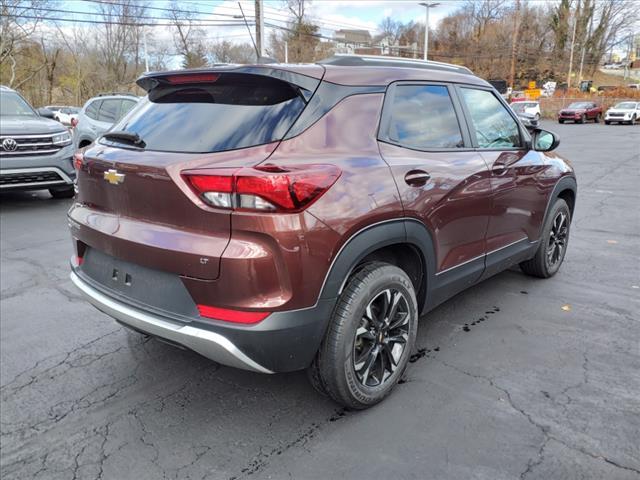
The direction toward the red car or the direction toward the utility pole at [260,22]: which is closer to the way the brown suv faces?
the red car

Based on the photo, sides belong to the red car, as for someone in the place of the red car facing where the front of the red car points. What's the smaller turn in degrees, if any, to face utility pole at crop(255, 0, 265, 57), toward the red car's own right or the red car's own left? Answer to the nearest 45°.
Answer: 0° — it already faces it

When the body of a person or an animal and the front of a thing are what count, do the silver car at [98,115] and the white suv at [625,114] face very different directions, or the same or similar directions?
very different directions

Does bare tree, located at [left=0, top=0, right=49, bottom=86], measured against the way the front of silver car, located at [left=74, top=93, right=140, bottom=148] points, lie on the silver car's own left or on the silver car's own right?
on the silver car's own left

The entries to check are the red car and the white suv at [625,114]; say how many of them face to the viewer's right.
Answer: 0

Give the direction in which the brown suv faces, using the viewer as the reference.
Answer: facing away from the viewer and to the right of the viewer

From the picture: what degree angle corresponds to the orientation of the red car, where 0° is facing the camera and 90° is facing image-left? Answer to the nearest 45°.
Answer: approximately 45°

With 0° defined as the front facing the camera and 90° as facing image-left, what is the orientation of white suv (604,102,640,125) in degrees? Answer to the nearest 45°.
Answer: approximately 45°

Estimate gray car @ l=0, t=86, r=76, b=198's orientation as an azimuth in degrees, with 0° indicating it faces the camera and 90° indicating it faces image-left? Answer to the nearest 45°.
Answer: approximately 315°

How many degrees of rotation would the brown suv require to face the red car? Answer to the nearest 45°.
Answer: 0° — it already faces it

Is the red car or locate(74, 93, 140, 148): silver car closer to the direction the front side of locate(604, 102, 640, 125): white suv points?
the silver car
